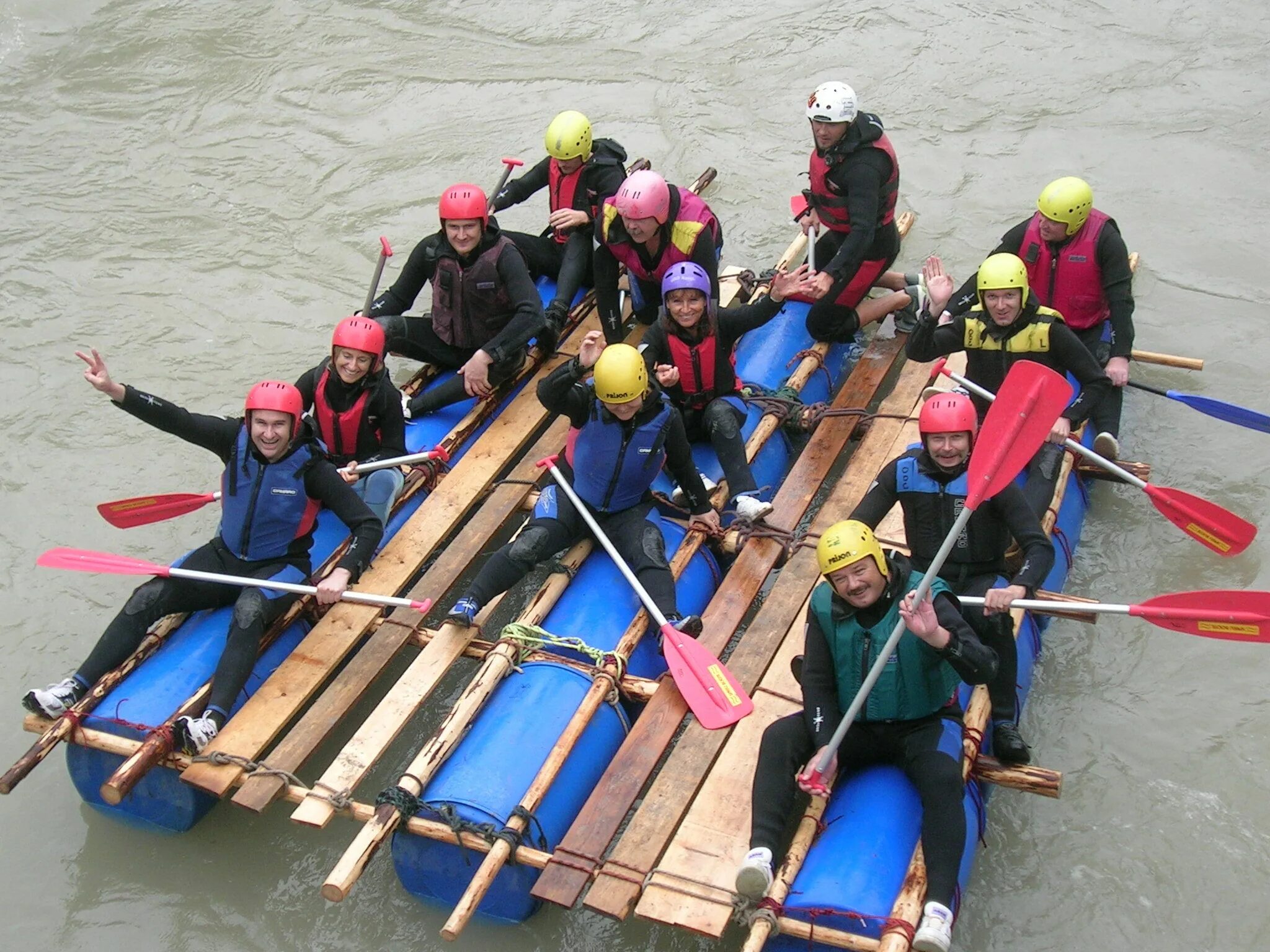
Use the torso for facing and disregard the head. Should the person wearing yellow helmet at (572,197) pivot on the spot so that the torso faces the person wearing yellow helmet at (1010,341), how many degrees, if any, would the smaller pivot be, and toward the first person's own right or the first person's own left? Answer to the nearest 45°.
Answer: approximately 90° to the first person's own left

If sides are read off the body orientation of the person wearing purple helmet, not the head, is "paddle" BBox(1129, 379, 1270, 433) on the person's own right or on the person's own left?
on the person's own left

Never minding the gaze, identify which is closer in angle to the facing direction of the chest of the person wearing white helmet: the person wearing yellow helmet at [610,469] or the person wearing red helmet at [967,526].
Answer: the person wearing yellow helmet

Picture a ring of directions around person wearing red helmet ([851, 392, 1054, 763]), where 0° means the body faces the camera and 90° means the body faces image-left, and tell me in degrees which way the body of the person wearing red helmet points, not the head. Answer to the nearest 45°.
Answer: approximately 0°

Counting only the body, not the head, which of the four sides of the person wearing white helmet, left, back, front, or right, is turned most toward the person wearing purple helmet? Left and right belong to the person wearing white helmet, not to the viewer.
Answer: front

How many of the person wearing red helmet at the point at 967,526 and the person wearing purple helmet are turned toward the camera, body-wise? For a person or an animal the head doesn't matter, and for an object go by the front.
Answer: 2

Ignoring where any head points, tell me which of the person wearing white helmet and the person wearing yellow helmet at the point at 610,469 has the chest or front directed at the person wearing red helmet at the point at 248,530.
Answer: the person wearing white helmet
